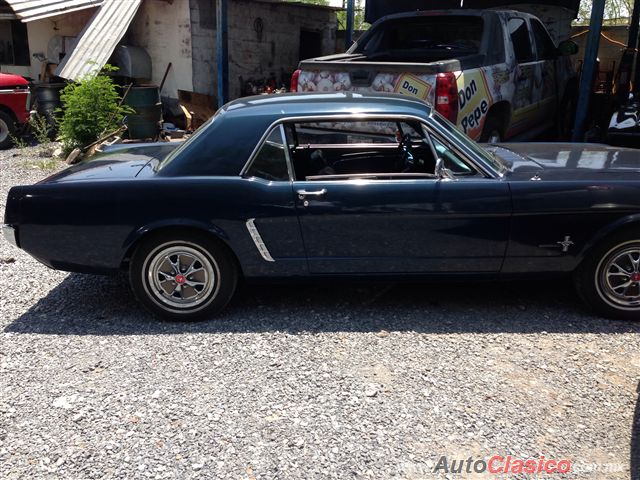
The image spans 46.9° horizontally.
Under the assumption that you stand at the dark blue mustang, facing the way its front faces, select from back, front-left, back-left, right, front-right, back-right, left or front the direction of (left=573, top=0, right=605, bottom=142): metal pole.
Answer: front-left

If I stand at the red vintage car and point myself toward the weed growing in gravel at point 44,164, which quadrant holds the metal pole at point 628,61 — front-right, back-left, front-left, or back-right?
front-left

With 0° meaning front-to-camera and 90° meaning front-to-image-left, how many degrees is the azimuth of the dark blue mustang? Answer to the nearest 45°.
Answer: approximately 270°

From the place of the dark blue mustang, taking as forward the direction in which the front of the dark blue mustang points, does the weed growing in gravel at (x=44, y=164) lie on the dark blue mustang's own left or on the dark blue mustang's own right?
on the dark blue mustang's own left

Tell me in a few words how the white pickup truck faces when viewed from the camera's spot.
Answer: facing away from the viewer and to the right of the viewer

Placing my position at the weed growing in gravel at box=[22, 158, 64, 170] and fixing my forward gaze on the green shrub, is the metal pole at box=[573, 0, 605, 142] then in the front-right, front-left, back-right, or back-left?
front-right

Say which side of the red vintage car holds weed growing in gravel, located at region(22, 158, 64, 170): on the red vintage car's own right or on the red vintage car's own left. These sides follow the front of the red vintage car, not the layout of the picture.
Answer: on the red vintage car's own right

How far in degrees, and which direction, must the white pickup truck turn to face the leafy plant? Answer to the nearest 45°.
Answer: approximately 135° to its left

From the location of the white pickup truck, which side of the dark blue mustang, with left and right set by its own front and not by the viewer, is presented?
left
